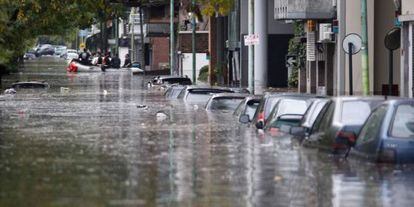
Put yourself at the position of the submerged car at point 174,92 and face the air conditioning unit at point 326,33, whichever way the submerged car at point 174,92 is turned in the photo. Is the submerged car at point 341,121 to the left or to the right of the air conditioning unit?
right

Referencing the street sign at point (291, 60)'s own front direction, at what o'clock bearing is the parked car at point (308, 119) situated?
The parked car is roughly at 12 o'clock from the street sign.

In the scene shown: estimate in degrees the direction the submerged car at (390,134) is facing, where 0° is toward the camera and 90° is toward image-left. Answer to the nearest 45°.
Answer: approximately 135°

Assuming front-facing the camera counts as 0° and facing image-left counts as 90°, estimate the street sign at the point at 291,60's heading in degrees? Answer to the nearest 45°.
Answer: approximately 0°

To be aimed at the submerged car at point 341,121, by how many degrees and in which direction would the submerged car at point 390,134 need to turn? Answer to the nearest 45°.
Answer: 0° — it already faces it

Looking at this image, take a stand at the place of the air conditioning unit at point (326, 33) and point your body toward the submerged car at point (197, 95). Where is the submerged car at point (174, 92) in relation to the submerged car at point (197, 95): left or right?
right
